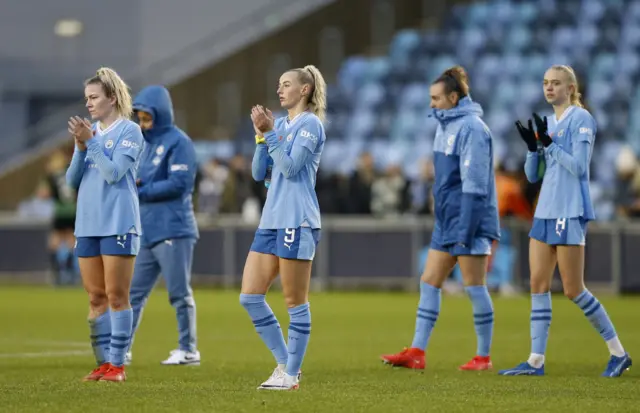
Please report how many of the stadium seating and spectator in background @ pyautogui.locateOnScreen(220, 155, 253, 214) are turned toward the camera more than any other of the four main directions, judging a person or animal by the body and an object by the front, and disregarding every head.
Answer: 2

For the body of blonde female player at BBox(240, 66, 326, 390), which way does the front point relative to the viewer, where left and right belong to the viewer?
facing the viewer and to the left of the viewer

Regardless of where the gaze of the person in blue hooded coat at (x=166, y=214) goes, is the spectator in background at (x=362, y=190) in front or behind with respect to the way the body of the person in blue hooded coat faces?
behind

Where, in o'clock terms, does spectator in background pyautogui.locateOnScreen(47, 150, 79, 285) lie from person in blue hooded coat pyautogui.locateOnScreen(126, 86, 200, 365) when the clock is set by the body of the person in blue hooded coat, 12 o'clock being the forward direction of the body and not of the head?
The spectator in background is roughly at 4 o'clock from the person in blue hooded coat.

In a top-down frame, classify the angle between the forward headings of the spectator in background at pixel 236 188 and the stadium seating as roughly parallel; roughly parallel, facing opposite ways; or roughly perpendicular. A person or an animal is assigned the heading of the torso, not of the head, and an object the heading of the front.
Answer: roughly parallel

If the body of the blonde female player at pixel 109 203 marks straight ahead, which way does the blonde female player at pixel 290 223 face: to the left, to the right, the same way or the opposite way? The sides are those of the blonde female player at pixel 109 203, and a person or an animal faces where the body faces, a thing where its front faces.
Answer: the same way

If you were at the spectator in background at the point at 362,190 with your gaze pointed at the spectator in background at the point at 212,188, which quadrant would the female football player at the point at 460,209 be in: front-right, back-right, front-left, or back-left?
back-left

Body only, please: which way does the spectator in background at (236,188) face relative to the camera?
toward the camera

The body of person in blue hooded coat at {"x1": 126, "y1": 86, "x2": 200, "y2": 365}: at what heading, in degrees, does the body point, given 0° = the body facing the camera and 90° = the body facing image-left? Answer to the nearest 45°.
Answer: approximately 45°

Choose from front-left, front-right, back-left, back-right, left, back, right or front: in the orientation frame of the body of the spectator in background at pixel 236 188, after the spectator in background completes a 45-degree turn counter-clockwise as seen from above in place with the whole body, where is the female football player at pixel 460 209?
front-right

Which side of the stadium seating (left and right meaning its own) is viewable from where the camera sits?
front

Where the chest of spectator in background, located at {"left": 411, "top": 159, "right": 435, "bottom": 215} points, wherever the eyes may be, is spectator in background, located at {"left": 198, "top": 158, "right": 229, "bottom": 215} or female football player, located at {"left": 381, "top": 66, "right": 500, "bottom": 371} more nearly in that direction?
the female football player

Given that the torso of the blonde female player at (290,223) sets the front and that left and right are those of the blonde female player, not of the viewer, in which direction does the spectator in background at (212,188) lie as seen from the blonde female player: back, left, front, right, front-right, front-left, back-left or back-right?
back-right

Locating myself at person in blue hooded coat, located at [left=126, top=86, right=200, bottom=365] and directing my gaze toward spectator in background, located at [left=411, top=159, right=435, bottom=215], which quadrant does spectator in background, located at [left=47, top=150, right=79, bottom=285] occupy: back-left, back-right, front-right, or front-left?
front-left

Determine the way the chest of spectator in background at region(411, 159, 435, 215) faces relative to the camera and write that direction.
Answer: toward the camera

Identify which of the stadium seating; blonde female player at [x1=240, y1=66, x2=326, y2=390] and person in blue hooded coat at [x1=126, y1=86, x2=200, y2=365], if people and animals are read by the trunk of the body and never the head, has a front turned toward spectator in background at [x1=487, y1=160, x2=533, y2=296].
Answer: the stadium seating

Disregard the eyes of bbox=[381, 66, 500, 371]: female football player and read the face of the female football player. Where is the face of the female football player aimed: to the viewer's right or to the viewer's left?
to the viewer's left

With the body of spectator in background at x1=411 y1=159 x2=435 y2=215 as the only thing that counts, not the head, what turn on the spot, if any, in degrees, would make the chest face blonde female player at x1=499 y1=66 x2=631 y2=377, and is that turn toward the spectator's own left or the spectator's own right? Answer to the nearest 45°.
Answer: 0° — they already face them

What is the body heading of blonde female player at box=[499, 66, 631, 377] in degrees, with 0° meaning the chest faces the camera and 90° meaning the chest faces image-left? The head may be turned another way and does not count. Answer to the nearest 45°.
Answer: approximately 45°
